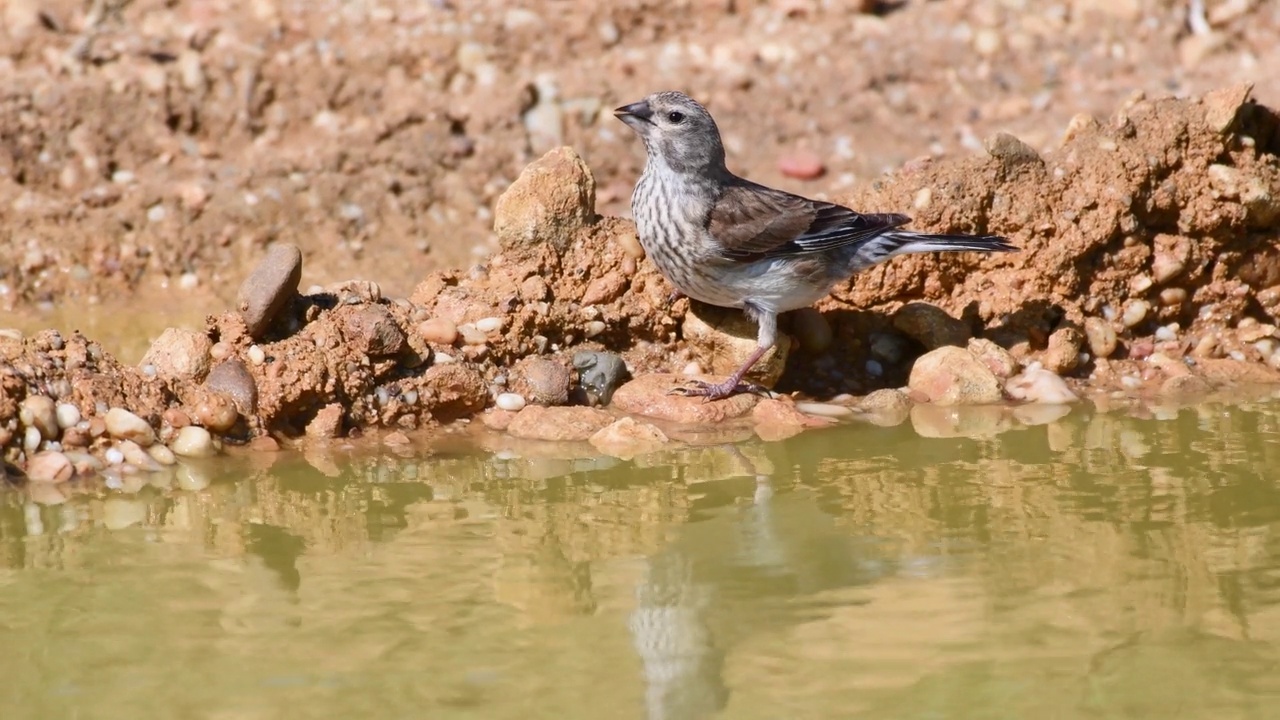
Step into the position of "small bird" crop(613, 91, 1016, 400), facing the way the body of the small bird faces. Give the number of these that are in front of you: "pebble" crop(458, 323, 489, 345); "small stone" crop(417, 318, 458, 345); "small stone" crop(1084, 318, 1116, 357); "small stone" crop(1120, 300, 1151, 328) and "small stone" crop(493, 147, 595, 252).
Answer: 3

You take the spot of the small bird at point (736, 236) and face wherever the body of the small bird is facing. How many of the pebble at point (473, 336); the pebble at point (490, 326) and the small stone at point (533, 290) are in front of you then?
3

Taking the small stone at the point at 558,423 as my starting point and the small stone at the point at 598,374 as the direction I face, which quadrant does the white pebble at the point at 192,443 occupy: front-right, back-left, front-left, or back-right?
back-left

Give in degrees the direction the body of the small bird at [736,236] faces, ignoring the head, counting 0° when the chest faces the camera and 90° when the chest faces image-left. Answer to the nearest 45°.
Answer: approximately 90°

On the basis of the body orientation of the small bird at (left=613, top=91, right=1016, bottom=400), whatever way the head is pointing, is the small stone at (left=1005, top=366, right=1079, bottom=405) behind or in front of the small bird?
behind

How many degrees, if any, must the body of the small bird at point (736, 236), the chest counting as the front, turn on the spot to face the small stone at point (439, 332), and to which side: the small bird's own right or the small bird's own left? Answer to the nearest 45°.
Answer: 0° — it already faces it

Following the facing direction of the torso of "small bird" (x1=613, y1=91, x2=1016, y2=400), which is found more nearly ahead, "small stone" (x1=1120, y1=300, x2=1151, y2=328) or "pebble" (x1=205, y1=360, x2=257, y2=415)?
the pebble

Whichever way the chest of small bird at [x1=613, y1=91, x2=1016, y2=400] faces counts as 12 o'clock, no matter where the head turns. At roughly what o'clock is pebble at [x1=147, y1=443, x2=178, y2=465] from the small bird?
The pebble is roughly at 11 o'clock from the small bird.

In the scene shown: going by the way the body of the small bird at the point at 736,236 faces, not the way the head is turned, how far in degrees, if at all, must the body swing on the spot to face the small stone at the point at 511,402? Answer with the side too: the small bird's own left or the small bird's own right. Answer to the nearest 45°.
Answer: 0° — it already faces it
